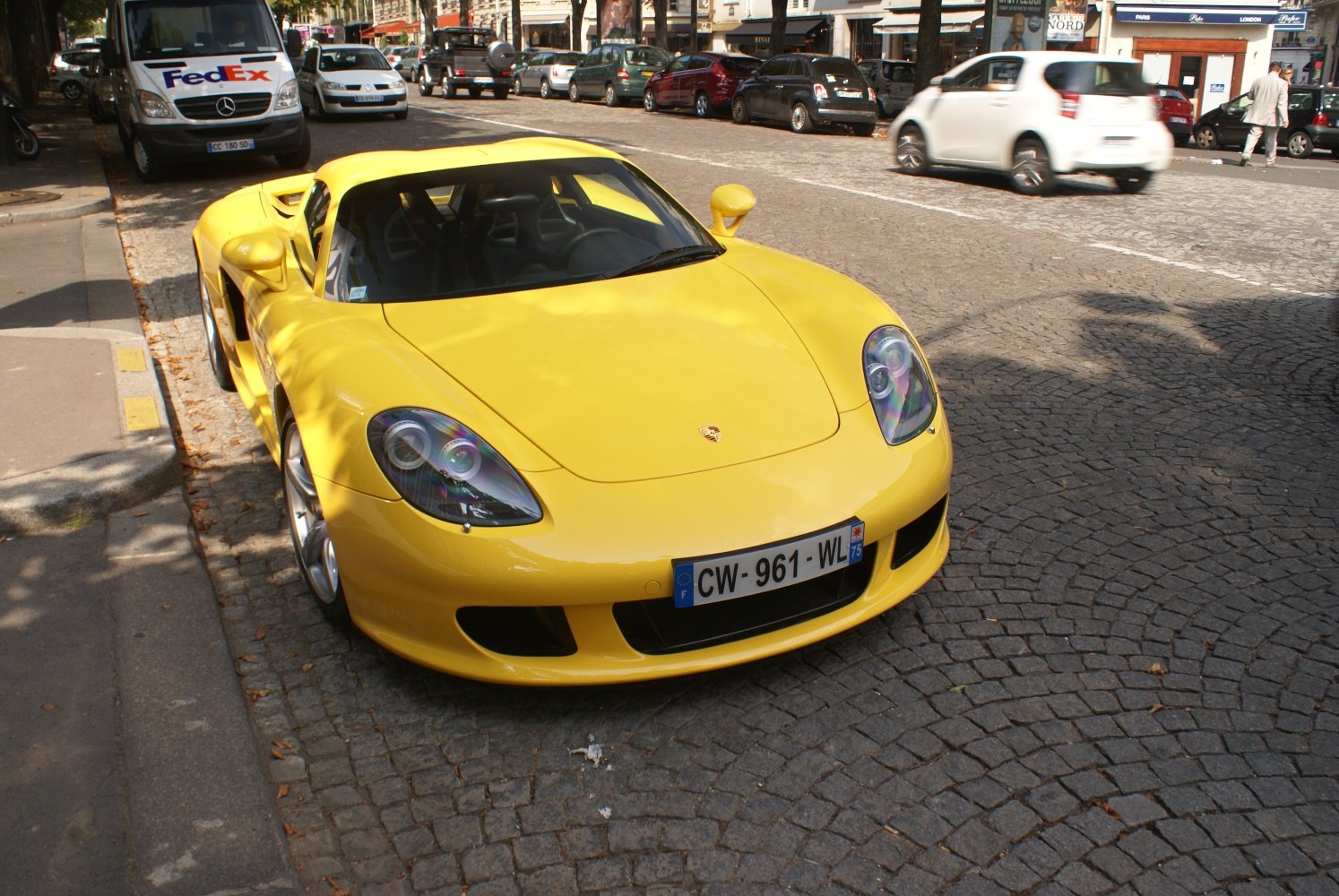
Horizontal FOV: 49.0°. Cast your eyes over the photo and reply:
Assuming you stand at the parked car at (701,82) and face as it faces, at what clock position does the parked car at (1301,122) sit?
the parked car at (1301,122) is roughly at 5 o'clock from the parked car at (701,82).

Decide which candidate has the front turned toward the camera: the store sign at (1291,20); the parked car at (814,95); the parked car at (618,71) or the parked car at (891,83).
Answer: the store sign

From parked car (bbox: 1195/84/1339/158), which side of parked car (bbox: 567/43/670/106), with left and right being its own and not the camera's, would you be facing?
back

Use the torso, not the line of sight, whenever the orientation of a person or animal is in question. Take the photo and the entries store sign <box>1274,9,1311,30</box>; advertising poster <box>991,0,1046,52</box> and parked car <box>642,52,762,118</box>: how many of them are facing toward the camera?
2

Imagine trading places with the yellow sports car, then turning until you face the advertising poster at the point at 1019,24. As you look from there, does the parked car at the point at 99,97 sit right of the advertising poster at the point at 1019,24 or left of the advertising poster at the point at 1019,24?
left

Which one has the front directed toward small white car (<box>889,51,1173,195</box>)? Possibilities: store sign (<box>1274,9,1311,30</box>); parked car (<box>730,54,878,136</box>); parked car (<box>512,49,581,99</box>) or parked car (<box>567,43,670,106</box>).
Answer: the store sign

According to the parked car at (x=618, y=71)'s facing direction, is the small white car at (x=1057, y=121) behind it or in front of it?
behind

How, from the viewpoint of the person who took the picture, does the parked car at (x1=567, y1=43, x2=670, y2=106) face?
facing away from the viewer and to the left of the viewer

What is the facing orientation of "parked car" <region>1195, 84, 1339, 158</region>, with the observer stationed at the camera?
facing away from the viewer and to the left of the viewer

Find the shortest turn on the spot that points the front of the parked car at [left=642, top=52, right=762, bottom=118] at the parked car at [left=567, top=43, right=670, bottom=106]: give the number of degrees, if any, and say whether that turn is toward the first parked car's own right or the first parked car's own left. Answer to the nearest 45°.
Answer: approximately 45° to the first parked car's own right

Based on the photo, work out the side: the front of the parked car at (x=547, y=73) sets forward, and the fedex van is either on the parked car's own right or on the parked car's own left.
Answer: on the parked car's own left

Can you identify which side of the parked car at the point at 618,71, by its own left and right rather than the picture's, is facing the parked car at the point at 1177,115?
back

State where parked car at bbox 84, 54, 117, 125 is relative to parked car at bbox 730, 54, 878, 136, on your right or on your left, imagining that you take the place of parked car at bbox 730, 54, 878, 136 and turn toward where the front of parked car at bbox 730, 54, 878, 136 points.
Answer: on your left

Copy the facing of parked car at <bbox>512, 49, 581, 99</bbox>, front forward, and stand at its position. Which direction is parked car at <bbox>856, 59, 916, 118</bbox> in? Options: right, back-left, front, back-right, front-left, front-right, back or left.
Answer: back

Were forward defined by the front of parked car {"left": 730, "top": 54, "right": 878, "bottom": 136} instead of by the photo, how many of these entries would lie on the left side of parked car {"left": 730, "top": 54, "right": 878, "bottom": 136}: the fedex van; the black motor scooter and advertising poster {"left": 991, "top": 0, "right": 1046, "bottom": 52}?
2

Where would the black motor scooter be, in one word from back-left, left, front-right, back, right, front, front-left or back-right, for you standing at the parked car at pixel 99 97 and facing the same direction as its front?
front-right
